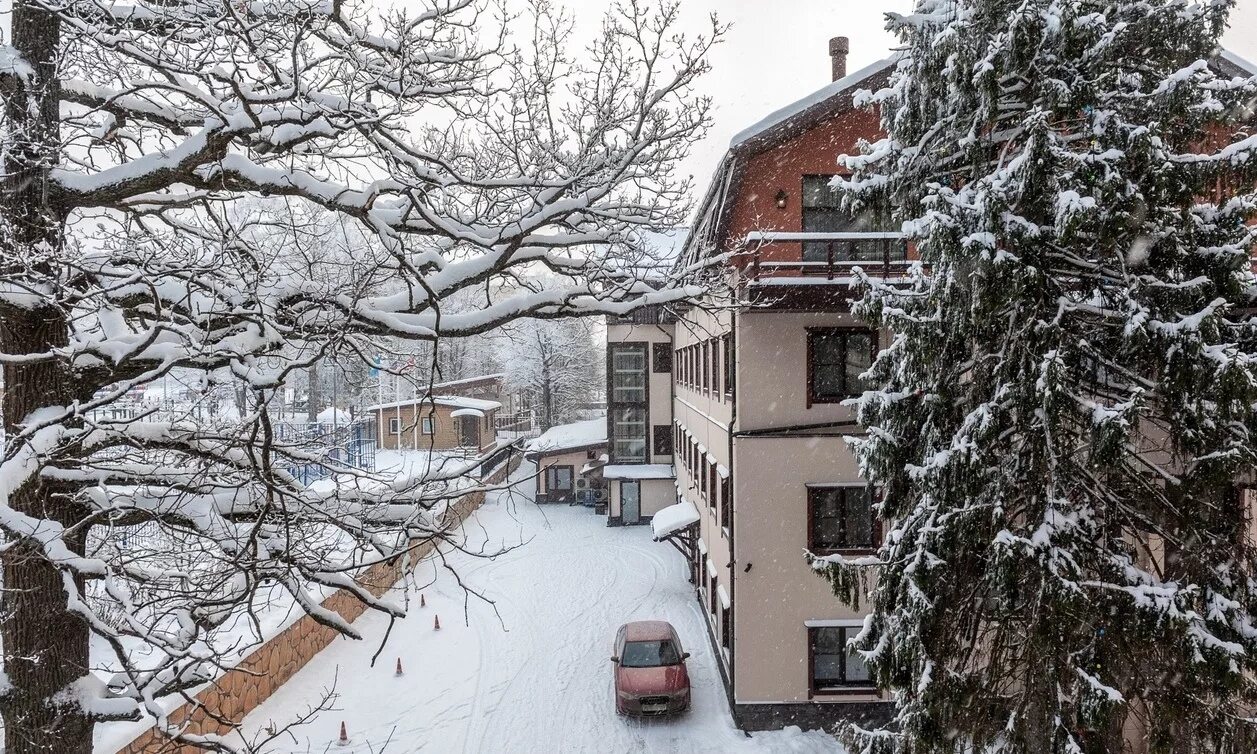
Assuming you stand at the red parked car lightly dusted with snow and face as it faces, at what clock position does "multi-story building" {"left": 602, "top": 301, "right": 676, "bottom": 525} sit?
The multi-story building is roughly at 6 o'clock from the red parked car lightly dusted with snow.

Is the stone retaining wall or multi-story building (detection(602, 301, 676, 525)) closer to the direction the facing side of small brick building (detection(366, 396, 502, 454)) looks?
the stone retaining wall

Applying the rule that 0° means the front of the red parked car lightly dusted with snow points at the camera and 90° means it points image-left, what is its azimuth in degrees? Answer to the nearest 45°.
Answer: approximately 0°

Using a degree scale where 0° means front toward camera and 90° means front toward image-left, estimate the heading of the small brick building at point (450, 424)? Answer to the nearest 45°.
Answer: approximately 0°

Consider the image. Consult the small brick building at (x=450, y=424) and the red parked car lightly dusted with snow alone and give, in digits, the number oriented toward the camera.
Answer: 2

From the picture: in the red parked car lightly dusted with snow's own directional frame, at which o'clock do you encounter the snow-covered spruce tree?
The snow-covered spruce tree is roughly at 11 o'clock from the red parked car lightly dusted with snow.

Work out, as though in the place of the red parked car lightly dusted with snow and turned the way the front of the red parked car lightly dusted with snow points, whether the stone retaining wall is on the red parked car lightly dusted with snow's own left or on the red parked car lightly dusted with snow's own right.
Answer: on the red parked car lightly dusted with snow's own right

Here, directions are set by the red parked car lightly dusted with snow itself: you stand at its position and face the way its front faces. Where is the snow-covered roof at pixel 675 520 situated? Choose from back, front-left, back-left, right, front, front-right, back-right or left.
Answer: back

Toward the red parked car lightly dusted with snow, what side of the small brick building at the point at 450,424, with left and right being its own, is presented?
front
